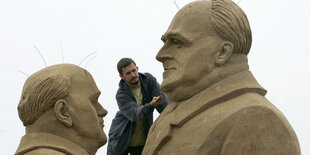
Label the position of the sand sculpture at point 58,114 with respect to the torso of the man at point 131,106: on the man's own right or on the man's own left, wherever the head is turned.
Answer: on the man's own right

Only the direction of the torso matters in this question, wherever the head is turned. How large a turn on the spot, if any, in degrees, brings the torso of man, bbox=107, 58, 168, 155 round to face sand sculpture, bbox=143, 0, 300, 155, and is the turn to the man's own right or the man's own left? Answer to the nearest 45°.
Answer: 0° — they already face it

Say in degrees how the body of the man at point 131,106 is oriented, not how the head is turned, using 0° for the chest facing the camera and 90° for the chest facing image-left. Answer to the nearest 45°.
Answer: approximately 315°

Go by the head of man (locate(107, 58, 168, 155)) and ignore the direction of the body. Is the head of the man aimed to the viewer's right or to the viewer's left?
to the viewer's right
